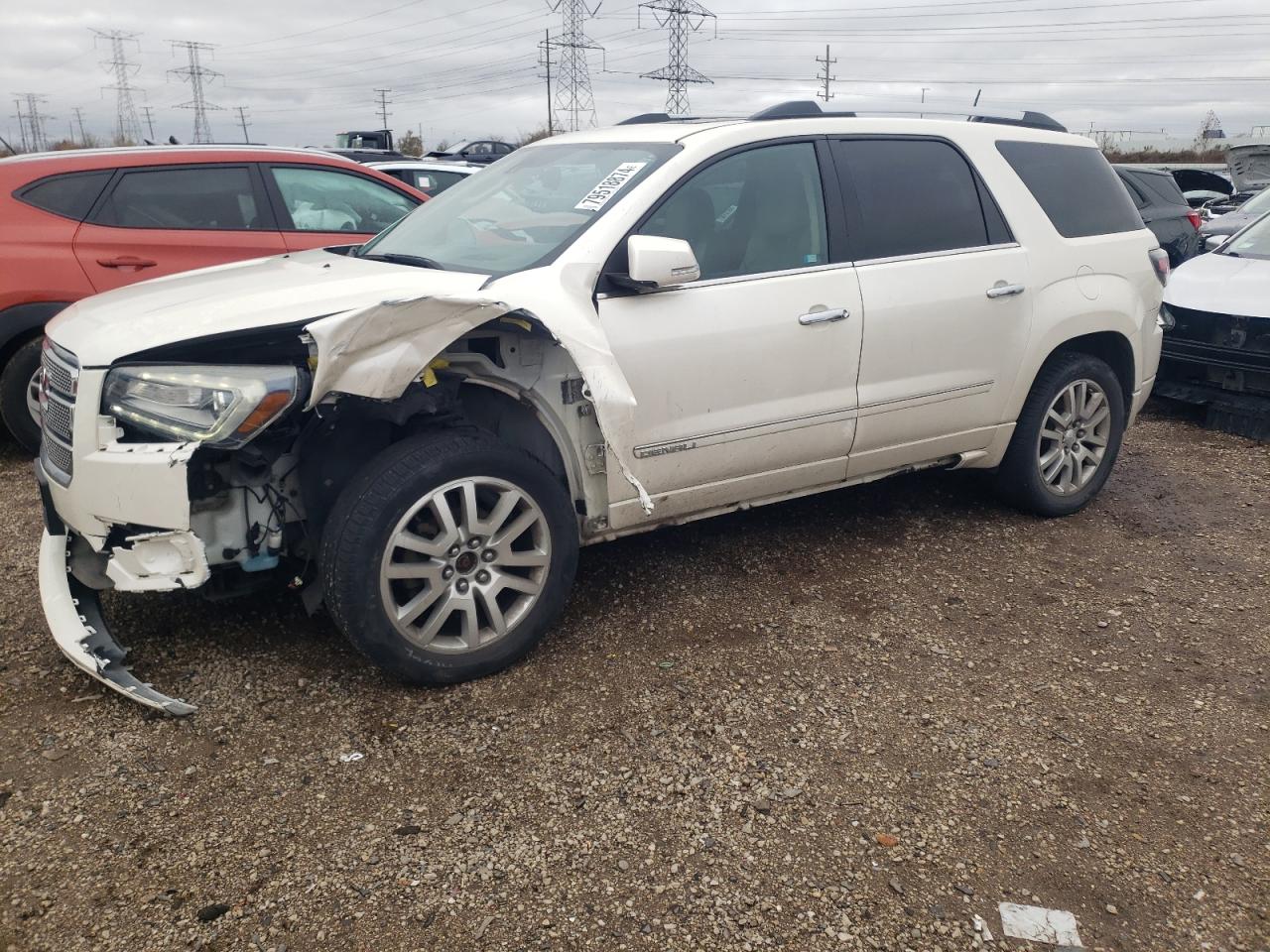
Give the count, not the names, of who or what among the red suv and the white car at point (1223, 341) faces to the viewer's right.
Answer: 1

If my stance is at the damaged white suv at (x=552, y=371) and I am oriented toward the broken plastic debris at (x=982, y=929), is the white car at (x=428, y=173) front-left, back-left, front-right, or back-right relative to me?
back-left

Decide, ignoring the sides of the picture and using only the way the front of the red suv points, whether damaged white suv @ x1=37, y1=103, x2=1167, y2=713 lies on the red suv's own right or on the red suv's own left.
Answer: on the red suv's own right

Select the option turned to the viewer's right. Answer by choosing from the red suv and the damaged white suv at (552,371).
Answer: the red suv

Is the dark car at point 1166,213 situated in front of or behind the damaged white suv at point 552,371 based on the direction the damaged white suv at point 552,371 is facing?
behind

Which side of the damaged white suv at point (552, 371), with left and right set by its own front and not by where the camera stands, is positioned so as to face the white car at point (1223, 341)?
back

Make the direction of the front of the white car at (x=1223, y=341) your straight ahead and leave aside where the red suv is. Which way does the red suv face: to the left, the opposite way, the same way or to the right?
the opposite way

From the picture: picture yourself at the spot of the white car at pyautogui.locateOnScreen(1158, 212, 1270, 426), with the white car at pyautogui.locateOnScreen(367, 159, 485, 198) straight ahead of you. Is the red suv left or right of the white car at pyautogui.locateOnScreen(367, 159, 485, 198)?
left

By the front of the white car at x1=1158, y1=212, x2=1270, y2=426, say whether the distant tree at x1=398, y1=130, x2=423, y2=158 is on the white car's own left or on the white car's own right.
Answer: on the white car's own right

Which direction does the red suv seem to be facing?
to the viewer's right
